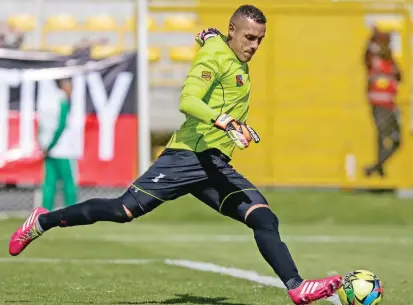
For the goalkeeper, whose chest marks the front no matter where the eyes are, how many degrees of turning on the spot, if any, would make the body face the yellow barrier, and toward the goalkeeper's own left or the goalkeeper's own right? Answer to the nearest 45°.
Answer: approximately 135° to the goalkeeper's own left

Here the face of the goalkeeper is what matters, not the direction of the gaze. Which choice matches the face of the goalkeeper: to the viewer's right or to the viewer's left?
to the viewer's right

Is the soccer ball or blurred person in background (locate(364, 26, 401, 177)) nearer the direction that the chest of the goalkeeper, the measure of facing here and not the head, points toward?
the soccer ball
